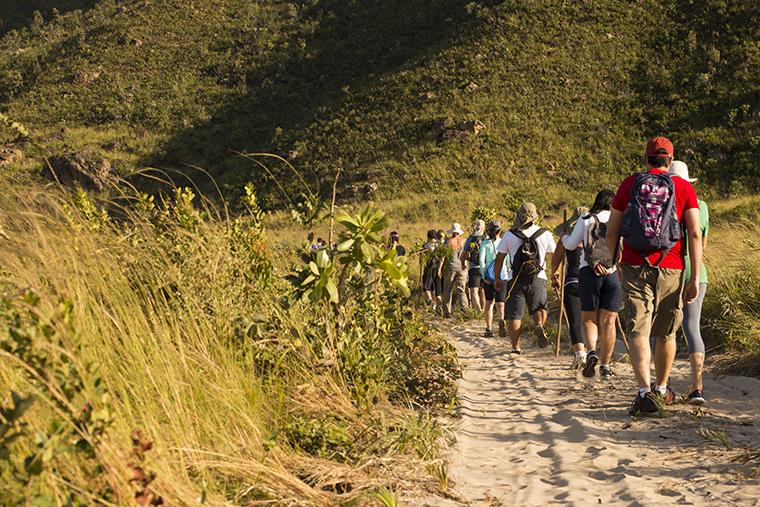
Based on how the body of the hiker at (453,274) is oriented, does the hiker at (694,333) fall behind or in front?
behind

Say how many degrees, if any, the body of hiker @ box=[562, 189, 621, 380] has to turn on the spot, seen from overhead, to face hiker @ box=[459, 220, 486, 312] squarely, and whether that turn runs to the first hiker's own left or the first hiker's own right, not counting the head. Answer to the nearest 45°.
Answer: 0° — they already face them

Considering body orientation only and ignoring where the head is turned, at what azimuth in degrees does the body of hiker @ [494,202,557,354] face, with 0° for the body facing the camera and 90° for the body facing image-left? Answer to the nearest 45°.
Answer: approximately 180°

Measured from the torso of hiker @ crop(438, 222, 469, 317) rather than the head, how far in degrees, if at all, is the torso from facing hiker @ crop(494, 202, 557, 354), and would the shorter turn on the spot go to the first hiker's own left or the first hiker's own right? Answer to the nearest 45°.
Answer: approximately 180°

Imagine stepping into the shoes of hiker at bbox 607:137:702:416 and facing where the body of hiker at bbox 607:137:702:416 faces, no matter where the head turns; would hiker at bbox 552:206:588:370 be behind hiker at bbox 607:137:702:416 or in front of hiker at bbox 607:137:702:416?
in front

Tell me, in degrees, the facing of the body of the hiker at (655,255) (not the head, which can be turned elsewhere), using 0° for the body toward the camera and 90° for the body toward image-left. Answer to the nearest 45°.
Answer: approximately 180°

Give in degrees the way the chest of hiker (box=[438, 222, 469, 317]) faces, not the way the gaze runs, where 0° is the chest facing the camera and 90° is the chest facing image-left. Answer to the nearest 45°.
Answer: approximately 180°

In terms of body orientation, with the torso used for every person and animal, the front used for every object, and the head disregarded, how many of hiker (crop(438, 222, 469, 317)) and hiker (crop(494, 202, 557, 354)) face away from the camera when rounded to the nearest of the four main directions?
2

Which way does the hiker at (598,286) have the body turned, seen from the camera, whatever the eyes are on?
away from the camera

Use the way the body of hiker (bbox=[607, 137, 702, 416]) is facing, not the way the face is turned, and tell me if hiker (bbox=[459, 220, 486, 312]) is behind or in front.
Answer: in front
